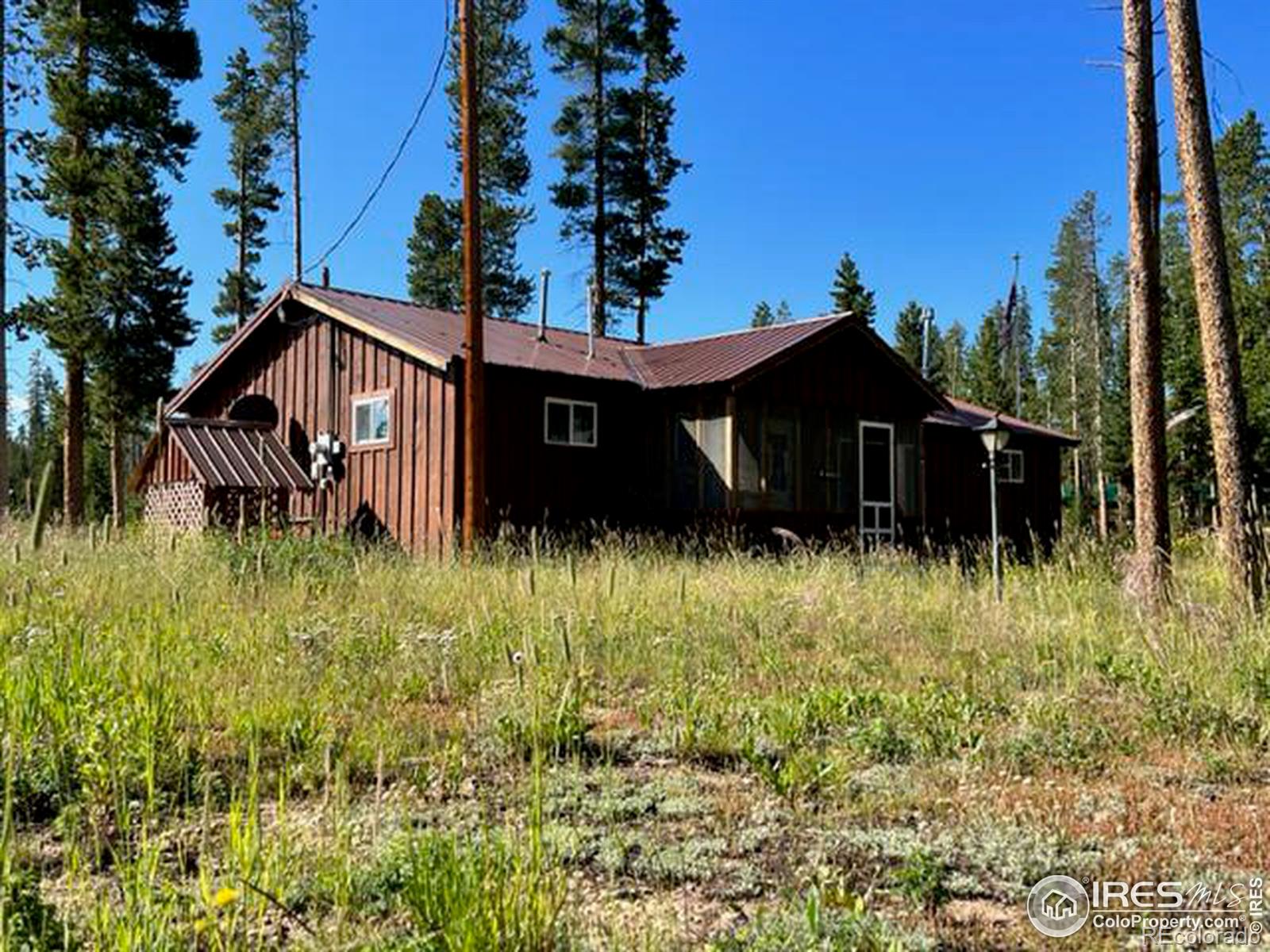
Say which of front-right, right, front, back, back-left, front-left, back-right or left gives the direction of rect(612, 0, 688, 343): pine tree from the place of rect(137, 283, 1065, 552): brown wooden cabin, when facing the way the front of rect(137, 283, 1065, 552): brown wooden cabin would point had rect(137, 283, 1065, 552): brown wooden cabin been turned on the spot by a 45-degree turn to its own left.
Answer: left

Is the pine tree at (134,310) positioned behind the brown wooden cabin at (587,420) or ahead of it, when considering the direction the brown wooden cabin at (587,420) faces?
behind

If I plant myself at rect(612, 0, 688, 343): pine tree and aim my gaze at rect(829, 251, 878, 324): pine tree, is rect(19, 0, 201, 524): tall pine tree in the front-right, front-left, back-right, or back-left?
back-left

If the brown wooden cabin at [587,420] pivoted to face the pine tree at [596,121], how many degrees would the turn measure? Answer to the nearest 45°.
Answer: approximately 135° to its left

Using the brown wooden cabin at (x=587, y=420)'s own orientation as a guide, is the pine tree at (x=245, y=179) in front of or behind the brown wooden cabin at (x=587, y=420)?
behind

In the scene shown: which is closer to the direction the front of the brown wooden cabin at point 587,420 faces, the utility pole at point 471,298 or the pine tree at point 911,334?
the utility pole

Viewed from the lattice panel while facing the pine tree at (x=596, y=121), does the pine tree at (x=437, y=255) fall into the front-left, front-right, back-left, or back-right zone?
front-left

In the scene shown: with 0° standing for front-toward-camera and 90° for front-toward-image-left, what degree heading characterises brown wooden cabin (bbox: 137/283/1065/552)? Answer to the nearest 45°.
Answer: approximately 315°

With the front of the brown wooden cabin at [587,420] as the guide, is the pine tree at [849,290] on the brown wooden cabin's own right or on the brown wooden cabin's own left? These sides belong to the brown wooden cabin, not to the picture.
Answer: on the brown wooden cabin's own left

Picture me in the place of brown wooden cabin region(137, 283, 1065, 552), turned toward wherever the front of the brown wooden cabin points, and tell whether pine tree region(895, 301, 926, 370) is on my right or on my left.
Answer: on my left

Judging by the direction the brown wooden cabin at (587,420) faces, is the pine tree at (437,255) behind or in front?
behind
